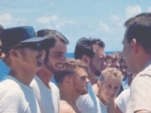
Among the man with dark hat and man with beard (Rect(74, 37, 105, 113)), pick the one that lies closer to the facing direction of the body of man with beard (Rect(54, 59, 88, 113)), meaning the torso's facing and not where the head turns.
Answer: the man with beard

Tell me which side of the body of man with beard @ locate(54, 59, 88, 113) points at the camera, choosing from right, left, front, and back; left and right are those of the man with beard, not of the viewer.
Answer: right

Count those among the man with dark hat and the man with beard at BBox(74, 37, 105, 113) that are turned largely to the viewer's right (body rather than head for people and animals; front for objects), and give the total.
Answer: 2

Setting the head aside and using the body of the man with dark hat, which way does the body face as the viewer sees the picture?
to the viewer's right

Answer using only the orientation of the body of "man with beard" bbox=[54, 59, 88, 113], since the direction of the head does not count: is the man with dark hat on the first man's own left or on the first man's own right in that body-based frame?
on the first man's own right

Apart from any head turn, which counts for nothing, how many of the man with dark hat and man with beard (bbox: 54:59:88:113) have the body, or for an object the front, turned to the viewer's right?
2

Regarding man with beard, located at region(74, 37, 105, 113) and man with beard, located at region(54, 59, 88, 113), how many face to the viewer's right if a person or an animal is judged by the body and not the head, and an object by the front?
2

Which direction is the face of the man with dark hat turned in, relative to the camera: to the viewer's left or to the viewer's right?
to the viewer's right

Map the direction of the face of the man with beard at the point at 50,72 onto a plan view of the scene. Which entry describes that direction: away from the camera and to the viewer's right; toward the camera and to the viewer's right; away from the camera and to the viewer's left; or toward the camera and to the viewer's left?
toward the camera and to the viewer's right

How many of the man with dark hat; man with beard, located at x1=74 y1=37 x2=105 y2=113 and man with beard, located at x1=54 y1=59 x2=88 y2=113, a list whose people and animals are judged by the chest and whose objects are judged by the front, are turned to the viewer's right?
3

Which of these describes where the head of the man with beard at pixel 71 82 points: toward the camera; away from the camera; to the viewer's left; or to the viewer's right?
to the viewer's right

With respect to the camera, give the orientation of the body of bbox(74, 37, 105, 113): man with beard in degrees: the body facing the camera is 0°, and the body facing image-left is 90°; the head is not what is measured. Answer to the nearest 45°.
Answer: approximately 270°

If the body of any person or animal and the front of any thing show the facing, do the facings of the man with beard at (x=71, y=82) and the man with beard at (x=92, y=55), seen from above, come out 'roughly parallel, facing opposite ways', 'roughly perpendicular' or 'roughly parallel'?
roughly parallel
